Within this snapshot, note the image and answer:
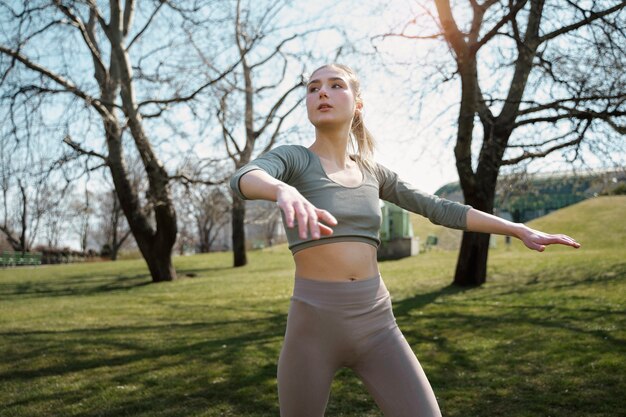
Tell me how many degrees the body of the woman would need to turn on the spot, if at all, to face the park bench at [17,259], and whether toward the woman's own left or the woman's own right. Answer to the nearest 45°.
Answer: approximately 180°

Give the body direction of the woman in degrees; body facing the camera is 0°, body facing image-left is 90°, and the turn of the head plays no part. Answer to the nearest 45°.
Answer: approximately 315°
